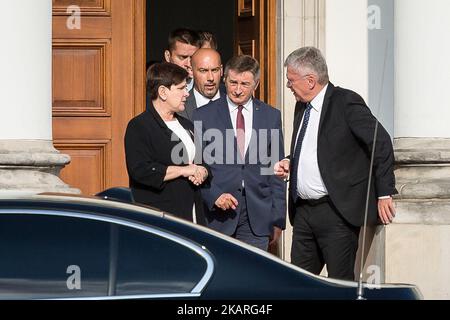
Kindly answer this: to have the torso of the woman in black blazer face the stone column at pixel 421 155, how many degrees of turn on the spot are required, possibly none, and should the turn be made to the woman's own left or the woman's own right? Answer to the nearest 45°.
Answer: approximately 90° to the woman's own left

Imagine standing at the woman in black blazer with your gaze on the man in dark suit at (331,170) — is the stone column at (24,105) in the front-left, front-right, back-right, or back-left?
back-left

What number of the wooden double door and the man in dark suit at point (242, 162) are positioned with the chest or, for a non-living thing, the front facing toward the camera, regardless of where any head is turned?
2

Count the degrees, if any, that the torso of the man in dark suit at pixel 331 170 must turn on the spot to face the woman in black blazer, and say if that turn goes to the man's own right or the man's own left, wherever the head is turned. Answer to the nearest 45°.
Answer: approximately 45° to the man's own right

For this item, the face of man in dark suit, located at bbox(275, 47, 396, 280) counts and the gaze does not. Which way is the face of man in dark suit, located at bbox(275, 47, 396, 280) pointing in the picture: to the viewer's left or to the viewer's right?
to the viewer's left

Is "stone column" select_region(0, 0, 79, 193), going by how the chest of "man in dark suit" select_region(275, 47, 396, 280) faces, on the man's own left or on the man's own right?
on the man's own right

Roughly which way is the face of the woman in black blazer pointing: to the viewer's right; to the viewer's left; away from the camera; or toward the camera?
to the viewer's right

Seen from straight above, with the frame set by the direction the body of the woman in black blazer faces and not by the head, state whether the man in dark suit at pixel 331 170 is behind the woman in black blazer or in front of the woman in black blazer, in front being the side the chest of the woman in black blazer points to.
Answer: in front

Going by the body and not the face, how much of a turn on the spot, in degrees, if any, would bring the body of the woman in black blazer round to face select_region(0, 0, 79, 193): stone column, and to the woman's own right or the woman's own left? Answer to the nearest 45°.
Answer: approximately 180°

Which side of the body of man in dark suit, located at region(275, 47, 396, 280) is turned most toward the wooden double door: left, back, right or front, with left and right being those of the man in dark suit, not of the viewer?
right

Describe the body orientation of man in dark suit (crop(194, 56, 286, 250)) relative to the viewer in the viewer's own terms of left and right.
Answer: facing the viewer

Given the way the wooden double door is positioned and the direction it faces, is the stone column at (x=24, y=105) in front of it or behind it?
in front
